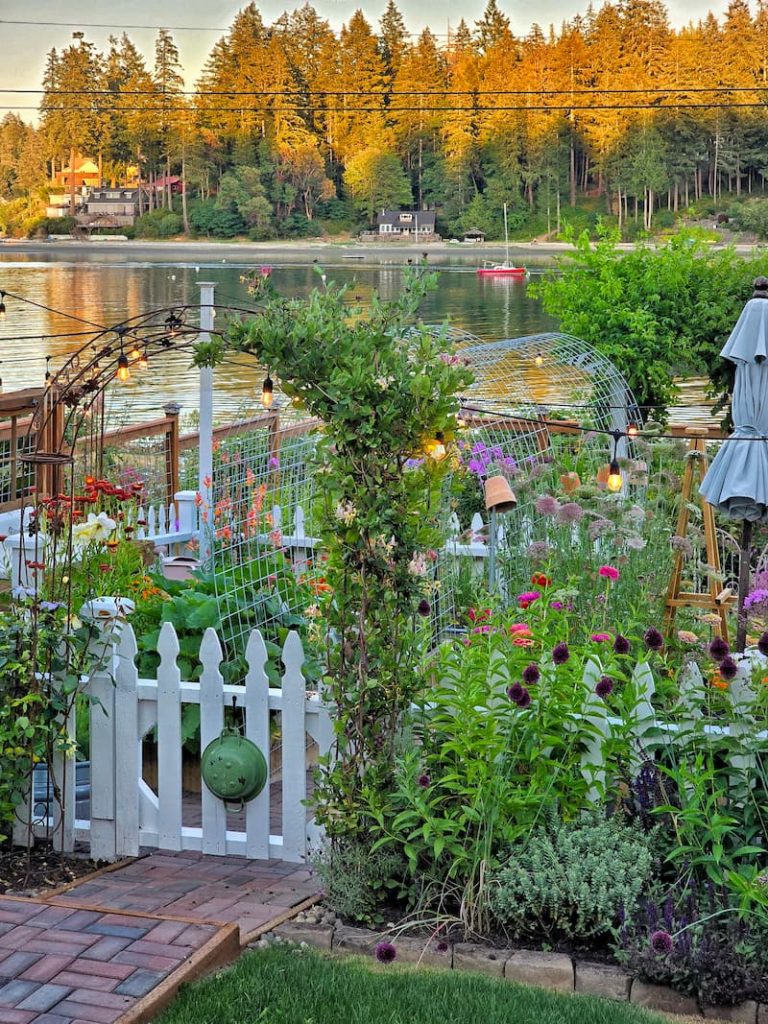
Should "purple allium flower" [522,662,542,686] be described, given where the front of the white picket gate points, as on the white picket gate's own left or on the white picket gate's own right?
on the white picket gate's own left

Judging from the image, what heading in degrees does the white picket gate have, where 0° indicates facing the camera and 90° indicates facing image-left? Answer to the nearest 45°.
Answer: approximately 0°

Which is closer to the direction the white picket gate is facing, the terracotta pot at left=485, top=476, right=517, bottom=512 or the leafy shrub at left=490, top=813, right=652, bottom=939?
the leafy shrub

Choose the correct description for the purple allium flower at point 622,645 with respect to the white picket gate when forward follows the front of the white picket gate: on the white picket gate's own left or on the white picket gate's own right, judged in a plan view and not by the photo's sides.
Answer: on the white picket gate's own left

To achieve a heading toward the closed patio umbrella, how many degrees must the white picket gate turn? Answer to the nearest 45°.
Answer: approximately 135° to its left

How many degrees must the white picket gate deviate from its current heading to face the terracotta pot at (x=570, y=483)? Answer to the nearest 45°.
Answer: approximately 135° to its left

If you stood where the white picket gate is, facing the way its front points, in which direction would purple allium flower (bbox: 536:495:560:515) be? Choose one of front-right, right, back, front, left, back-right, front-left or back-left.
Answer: back-left

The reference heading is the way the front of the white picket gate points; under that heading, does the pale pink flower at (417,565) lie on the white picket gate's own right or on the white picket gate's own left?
on the white picket gate's own left

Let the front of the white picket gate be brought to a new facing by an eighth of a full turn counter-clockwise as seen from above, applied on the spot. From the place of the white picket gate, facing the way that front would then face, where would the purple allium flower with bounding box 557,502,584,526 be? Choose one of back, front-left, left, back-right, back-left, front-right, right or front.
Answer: left

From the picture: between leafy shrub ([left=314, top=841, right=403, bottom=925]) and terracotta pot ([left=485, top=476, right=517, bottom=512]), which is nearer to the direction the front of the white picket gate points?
the leafy shrub

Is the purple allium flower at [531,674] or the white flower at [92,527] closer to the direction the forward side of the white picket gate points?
the purple allium flower
